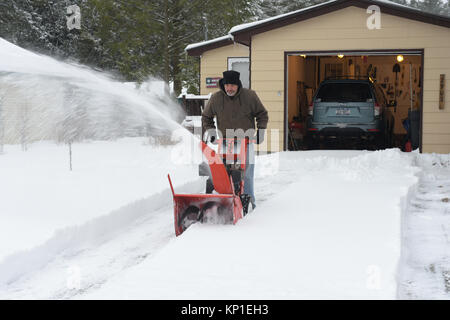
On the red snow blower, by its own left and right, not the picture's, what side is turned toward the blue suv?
back

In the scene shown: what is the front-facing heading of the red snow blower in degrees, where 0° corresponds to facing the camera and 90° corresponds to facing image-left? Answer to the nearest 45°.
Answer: approximately 45°

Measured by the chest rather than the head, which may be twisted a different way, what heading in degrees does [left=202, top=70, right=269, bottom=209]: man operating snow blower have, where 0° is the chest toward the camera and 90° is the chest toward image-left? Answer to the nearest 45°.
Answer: approximately 0°
